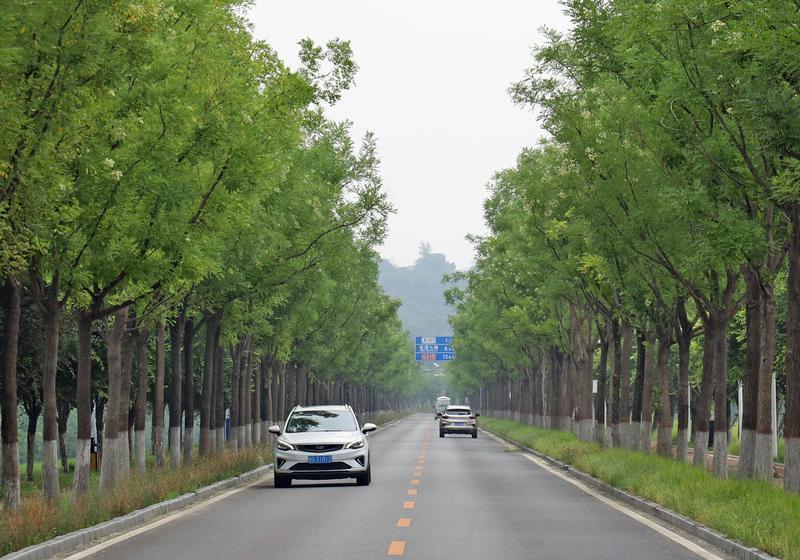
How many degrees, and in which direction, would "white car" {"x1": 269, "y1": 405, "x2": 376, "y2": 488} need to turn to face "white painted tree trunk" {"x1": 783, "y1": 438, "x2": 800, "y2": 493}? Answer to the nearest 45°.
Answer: approximately 45° to its left

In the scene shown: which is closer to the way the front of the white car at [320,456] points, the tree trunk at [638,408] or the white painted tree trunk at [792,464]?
the white painted tree trunk

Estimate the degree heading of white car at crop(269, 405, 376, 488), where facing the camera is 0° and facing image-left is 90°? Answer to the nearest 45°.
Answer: approximately 0°

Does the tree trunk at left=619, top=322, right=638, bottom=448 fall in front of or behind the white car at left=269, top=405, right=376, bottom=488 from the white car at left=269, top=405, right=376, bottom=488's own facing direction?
behind

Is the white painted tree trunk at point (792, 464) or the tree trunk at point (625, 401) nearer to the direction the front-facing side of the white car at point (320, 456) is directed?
the white painted tree trunk

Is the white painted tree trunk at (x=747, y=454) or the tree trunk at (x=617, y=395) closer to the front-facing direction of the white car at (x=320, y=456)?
the white painted tree trunk

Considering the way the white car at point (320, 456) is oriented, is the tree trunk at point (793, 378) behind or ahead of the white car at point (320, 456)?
ahead

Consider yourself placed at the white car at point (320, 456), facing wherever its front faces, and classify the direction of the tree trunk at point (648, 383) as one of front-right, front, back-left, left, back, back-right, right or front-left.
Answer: back-left

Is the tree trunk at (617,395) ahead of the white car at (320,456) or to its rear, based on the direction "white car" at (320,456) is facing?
to the rear
